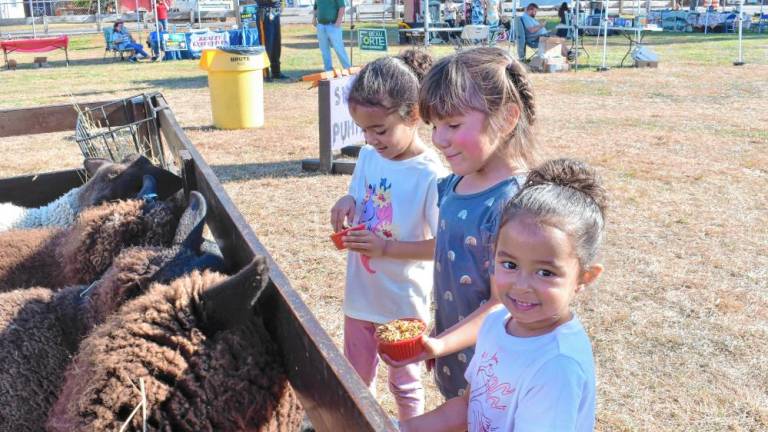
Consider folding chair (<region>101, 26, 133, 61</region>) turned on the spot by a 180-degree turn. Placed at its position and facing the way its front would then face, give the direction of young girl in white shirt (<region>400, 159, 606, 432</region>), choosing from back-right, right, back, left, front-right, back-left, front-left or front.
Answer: left

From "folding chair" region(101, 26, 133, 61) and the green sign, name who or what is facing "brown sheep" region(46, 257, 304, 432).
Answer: the green sign

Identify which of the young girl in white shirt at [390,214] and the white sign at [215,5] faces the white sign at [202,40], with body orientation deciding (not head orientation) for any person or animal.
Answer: the white sign at [215,5]

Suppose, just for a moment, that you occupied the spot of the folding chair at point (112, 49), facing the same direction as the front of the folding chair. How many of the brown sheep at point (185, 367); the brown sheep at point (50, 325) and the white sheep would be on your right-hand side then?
3

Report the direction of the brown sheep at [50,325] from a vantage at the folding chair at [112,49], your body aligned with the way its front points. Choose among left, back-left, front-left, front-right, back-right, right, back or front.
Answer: right

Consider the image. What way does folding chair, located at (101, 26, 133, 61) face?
to the viewer's right

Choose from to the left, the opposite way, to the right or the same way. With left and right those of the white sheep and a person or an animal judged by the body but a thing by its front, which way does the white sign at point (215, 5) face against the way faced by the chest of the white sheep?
to the right

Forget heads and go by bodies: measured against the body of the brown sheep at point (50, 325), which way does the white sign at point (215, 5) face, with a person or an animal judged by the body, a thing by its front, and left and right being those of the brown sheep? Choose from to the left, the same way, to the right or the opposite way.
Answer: to the right

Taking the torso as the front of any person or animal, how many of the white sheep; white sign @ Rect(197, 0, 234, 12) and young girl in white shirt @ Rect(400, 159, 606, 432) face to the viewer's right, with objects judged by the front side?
1

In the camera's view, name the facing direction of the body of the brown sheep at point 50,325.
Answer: to the viewer's right

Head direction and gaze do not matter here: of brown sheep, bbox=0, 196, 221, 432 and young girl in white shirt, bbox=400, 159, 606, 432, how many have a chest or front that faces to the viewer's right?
1

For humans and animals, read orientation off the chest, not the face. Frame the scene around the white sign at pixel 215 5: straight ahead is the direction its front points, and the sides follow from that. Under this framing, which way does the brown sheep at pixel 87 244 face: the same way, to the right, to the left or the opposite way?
to the left

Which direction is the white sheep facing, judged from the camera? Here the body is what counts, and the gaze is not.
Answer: to the viewer's right

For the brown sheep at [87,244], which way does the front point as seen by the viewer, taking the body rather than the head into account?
to the viewer's right

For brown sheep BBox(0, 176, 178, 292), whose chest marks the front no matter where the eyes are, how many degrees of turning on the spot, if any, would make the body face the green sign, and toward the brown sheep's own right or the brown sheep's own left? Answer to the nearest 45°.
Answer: approximately 45° to the brown sheep's own left

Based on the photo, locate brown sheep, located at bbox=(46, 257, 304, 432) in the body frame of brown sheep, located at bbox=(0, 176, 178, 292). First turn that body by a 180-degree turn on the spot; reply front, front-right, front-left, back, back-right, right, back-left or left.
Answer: left

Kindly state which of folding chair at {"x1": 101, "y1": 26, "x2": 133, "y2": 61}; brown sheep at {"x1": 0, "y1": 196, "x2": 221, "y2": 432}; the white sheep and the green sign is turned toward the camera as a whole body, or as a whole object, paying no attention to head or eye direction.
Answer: the green sign

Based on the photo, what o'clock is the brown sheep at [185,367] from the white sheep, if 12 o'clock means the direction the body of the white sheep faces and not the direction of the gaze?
The brown sheep is roughly at 3 o'clock from the white sheep.
